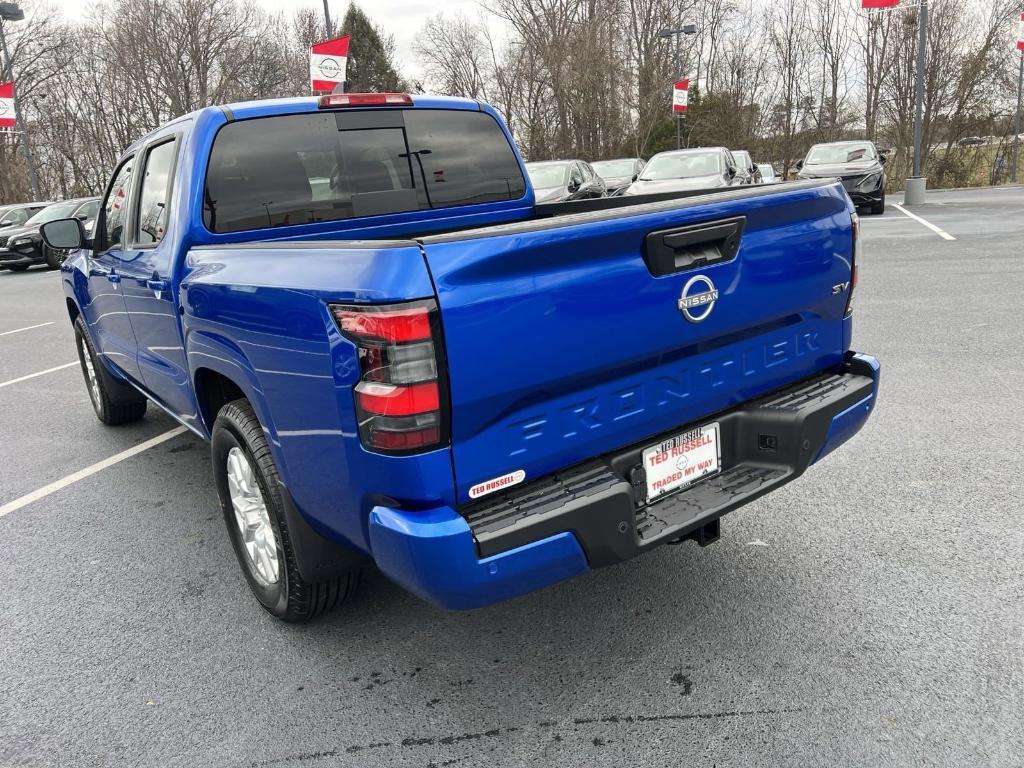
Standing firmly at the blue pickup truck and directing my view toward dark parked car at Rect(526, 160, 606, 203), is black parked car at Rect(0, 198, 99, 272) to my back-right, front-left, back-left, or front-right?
front-left

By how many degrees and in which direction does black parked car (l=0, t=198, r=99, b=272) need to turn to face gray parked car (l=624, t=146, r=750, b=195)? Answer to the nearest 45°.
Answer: approximately 90° to its left

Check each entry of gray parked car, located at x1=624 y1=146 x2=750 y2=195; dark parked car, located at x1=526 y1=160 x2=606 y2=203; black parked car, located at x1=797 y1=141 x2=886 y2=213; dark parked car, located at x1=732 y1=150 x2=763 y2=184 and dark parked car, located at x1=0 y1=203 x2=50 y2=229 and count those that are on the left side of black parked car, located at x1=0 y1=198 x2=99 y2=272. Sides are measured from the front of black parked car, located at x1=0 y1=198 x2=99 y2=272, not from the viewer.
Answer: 4

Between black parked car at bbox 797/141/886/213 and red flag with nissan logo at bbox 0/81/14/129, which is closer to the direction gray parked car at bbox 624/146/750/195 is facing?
the red flag with nissan logo

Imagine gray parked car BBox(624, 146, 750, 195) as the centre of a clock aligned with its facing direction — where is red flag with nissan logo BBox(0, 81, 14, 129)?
The red flag with nissan logo is roughly at 2 o'clock from the gray parked car.

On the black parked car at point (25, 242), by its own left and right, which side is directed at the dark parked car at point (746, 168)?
left

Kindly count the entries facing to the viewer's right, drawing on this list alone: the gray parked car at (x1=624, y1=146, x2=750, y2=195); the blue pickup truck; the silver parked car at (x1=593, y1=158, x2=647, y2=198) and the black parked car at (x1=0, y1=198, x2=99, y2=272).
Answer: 0

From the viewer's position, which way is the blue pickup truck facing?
facing away from the viewer and to the left of the viewer

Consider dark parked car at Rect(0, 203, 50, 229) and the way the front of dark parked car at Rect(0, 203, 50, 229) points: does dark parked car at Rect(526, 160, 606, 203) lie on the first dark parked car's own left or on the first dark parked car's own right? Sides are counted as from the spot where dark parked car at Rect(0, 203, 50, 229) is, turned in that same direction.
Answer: on the first dark parked car's own left

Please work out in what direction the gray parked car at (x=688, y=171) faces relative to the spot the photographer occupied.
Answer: facing the viewer and to the left of the viewer

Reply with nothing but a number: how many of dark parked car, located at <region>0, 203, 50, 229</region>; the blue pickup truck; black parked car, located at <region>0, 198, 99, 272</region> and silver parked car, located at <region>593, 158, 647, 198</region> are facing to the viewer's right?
0

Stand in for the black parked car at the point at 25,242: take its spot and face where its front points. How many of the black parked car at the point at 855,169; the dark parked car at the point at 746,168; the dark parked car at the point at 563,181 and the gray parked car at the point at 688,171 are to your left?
4

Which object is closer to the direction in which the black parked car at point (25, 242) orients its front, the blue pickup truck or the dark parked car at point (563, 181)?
the blue pickup truck
